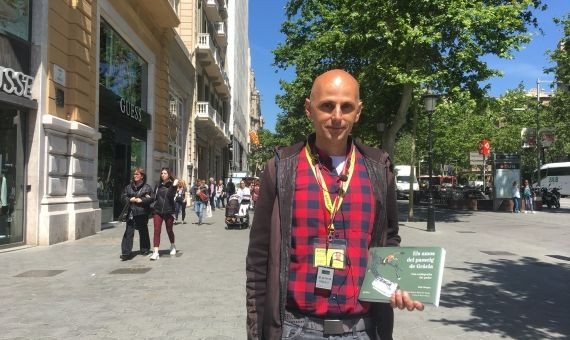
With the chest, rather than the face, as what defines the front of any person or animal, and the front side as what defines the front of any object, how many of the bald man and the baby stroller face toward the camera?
2

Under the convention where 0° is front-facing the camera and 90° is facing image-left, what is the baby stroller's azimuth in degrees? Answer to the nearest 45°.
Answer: approximately 0°

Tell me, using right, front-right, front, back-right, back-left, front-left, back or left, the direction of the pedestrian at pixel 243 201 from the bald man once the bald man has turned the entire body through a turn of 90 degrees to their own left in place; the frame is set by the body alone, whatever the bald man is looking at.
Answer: left

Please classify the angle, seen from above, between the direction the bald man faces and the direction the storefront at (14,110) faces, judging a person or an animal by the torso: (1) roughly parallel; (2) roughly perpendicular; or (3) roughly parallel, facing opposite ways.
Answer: roughly perpendicular
